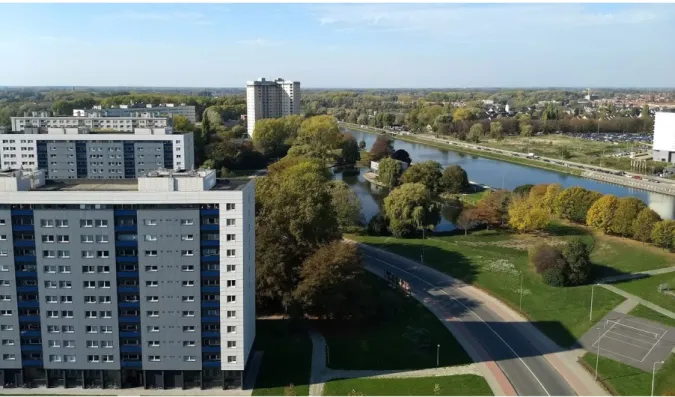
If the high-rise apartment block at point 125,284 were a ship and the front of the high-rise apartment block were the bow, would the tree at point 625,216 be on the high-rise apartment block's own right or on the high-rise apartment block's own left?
on the high-rise apartment block's own left

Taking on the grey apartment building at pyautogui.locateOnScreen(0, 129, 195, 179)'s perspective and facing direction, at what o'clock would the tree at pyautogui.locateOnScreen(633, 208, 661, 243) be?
The tree is roughly at 10 o'clock from the grey apartment building.

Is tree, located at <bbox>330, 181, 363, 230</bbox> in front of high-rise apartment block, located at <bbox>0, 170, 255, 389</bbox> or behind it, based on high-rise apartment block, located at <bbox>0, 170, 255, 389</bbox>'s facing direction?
behind

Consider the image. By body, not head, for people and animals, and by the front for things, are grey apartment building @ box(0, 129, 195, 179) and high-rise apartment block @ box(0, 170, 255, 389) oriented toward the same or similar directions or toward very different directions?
same or similar directions

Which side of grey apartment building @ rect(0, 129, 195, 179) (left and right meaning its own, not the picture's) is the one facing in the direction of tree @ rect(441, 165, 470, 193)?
left

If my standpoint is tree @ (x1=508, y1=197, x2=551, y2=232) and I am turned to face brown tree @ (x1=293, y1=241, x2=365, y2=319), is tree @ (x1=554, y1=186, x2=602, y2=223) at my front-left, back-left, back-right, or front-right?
back-left

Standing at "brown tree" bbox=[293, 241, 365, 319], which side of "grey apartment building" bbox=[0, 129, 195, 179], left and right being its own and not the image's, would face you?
front

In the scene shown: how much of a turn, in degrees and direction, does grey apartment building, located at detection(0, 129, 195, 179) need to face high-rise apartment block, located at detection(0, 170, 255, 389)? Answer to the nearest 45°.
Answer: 0° — it already faces it

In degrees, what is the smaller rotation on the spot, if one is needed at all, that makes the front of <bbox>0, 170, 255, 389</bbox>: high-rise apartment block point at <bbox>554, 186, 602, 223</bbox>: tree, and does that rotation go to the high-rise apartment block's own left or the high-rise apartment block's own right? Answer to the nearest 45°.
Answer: approximately 135° to the high-rise apartment block's own left

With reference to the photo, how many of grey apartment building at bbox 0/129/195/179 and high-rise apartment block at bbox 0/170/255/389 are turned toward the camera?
2

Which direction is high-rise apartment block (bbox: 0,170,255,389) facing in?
toward the camera

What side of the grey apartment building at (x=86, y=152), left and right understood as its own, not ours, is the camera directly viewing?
front
